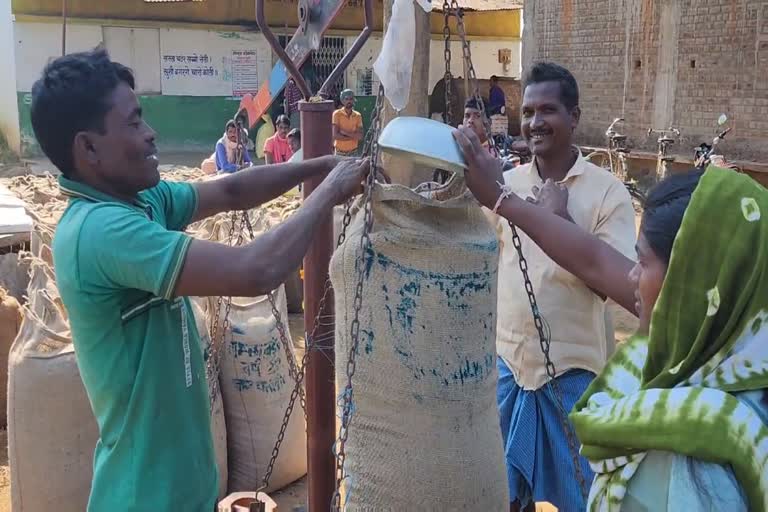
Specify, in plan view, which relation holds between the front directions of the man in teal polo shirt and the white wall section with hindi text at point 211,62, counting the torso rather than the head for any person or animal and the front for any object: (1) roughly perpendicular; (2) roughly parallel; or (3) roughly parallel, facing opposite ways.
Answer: roughly perpendicular

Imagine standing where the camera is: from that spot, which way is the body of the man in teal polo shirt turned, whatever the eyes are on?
to the viewer's right

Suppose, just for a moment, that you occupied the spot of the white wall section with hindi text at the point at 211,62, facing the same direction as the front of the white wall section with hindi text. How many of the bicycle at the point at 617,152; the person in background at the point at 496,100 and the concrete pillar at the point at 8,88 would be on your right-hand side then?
1

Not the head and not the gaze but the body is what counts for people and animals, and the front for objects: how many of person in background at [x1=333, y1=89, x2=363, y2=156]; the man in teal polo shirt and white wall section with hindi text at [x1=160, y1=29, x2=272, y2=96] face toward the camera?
2

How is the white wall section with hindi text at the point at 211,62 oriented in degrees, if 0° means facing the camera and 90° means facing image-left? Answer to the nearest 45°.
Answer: approximately 0°

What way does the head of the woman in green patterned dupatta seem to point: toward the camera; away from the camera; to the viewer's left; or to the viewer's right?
to the viewer's left

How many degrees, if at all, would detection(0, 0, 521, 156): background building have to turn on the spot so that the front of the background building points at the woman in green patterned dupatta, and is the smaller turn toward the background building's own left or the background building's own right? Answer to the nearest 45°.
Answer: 0° — it already faces them

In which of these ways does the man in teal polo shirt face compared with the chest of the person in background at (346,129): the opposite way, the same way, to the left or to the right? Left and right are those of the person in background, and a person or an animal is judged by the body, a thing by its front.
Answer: to the left

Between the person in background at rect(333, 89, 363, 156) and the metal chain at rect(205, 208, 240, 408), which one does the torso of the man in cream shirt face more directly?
the metal chain
